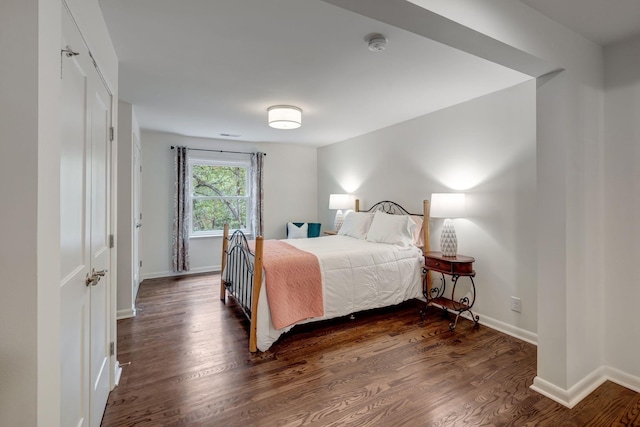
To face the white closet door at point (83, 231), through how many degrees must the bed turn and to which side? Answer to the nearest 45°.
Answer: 0° — it already faces it

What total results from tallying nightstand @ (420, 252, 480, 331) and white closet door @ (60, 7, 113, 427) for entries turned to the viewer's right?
1

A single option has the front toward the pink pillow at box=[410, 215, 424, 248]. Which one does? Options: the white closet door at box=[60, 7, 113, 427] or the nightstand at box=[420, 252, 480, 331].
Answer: the white closet door

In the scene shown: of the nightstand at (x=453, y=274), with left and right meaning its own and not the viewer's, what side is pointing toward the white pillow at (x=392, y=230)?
right

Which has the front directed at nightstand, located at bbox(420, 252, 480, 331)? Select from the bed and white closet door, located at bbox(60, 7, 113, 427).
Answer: the white closet door

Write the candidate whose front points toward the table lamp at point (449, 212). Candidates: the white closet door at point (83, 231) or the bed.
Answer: the white closet door

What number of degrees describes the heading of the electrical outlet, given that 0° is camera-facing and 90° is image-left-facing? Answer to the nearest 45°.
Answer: approximately 45°

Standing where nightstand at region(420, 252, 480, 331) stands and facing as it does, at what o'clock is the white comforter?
The white comforter is roughly at 1 o'clock from the nightstand.

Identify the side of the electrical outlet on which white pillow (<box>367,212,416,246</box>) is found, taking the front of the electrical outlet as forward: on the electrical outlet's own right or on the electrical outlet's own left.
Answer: on the electrical outlet's own right

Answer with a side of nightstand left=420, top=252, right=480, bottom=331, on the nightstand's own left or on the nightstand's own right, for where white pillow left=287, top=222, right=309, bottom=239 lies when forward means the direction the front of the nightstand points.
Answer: on the nightstand's own right

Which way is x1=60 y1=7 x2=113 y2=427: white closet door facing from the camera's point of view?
to the viewer's right

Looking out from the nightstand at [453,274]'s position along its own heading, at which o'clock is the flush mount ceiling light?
The flush mount ceiling light is roughly at 1 o'clock from the nightstand.

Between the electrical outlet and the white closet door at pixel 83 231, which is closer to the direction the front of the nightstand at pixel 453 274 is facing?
the white closet door
